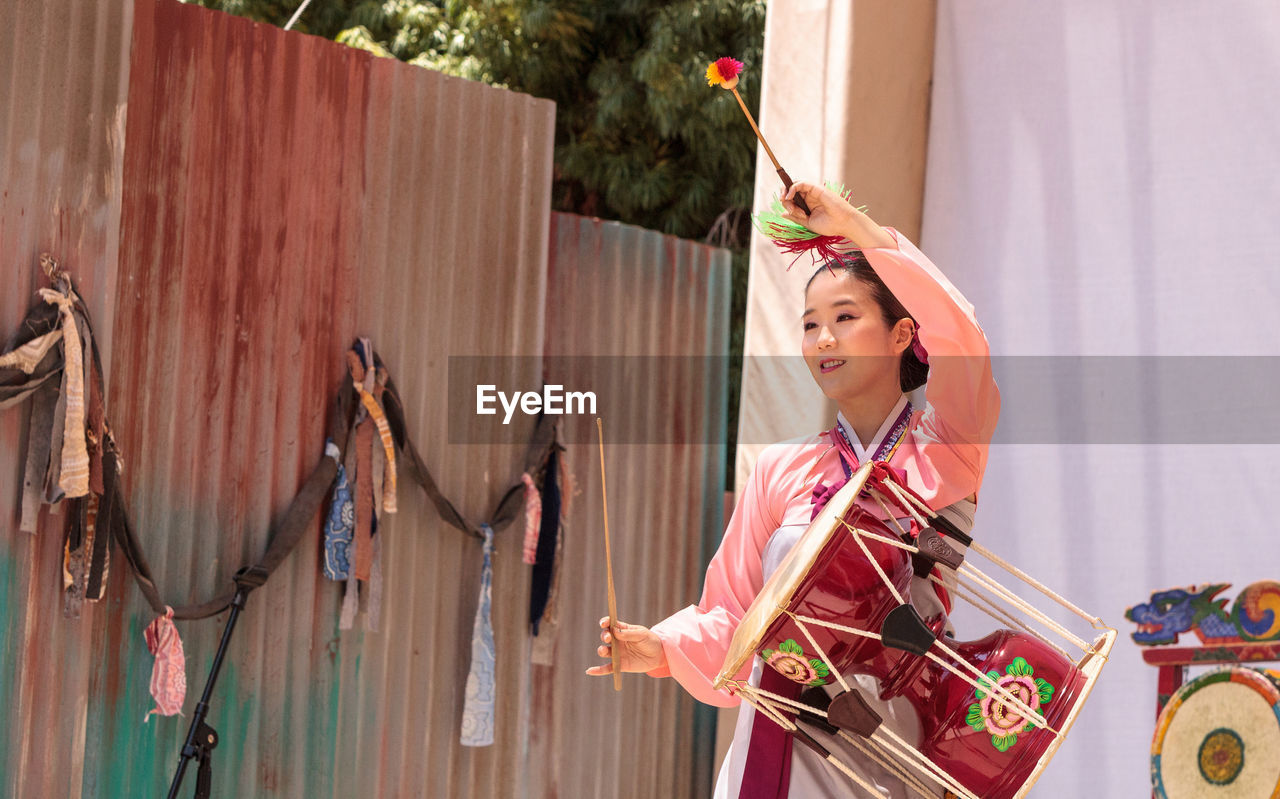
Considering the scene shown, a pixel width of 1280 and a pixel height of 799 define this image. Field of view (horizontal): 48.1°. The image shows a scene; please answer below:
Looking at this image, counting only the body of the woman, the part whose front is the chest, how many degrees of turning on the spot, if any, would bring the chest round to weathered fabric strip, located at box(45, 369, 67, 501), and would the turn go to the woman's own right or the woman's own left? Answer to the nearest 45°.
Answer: approximately 90° to the woman's own right

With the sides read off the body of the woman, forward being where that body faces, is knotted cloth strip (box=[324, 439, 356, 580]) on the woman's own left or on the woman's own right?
on the woman's own right

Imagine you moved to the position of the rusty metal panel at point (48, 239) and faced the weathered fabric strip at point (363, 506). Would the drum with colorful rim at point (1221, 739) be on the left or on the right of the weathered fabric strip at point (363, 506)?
right

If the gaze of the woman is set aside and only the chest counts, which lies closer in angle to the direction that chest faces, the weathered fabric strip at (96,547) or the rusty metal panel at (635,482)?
the weathered fabric strip

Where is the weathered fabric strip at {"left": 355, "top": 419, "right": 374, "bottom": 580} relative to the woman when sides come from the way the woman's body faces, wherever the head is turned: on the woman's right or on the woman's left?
on the woman's right

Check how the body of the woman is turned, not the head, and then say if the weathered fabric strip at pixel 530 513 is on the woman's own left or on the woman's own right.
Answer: on the woman's own right

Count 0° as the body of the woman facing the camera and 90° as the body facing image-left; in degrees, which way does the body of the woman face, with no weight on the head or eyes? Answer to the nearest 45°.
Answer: approximately 45°

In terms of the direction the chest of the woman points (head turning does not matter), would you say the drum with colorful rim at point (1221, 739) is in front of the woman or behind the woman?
behind
